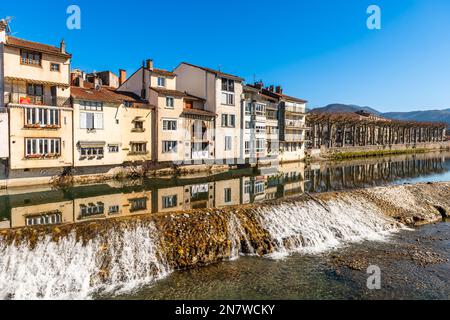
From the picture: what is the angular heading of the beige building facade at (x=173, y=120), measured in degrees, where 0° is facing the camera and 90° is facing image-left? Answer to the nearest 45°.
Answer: approximately 315°
